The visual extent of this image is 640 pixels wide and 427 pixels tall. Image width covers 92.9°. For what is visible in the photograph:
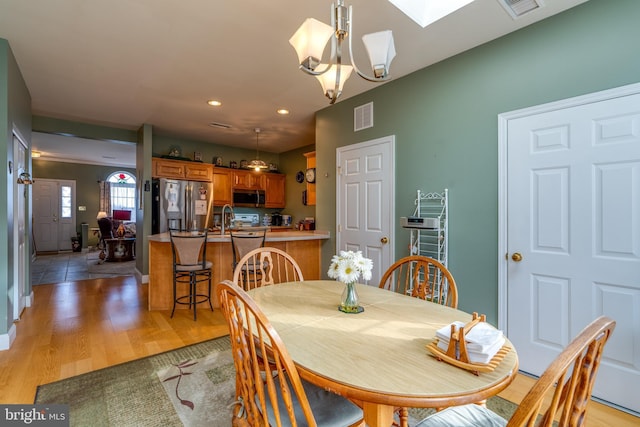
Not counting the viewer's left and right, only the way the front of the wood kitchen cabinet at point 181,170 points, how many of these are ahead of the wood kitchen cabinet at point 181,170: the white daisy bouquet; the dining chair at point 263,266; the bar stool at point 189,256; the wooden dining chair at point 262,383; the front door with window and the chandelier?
5

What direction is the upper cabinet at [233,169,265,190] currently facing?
toward the camera

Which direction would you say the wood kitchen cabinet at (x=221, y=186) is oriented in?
toward the camera

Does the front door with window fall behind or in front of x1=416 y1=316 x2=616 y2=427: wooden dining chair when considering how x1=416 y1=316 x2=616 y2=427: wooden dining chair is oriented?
in front

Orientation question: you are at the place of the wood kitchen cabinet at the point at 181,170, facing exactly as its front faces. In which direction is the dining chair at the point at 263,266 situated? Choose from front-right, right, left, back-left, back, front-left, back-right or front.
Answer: front

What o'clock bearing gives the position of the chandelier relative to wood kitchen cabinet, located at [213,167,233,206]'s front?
The chandelier is roughly at 12 o'clock from the wood kitchen cabinet.

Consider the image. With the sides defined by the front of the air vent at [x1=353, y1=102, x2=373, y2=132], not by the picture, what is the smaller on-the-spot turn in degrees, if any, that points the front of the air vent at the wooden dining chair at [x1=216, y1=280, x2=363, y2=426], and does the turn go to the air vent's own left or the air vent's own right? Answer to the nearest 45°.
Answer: approximately 45° to the air vent's own left

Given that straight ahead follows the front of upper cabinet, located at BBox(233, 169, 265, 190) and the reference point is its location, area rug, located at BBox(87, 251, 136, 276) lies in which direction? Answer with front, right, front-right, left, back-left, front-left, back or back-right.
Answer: right

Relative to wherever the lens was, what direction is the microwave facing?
facing the viewer

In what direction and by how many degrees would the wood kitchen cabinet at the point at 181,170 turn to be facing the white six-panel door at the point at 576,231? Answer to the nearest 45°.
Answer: approximately 45° to its left

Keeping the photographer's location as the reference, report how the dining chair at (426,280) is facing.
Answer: facing the viewer and to the left of the viewer

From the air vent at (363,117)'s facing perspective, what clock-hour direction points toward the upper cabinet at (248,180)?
The upper cabinet is roughly at 3 o'clock from the air vent.

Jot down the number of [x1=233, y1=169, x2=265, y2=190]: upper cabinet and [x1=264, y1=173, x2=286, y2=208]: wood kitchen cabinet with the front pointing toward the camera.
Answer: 2

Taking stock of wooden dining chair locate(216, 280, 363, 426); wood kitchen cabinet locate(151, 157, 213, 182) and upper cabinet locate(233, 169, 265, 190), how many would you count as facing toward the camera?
2

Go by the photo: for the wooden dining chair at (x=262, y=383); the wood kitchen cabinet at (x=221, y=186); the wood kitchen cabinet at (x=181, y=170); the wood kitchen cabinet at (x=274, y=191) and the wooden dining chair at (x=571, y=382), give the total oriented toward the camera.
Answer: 3

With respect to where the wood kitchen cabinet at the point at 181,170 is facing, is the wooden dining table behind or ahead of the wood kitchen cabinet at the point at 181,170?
ahead
